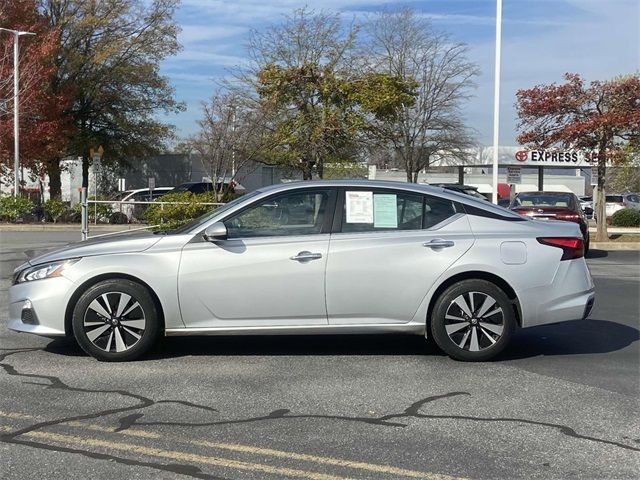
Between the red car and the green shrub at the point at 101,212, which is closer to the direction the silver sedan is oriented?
the green shrub

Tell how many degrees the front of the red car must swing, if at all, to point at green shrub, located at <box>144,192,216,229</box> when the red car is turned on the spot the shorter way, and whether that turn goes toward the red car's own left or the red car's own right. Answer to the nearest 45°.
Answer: approximately 90° to the red car's own left

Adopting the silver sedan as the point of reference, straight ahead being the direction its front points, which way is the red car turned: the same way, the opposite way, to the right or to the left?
to the right

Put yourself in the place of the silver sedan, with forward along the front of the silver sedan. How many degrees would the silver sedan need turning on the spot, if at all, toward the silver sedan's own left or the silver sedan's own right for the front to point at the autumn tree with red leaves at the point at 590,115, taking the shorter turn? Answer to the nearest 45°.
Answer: approximately 135° to the silver sedan's own right

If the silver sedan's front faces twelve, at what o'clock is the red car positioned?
The red car is roughly at 4 o'clock from the silver sedan.

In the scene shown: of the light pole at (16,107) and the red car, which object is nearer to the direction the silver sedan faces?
the light pole

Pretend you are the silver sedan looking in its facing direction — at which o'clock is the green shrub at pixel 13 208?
The green shrub is roughly at 2 o'clock from the silver sedan.

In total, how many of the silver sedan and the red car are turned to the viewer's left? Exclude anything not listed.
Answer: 1

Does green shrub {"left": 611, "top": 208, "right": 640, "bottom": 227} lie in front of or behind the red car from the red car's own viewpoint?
in front

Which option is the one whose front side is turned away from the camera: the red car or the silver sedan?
the red car

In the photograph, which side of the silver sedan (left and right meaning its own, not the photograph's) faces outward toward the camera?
left

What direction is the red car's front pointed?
away from the camera
